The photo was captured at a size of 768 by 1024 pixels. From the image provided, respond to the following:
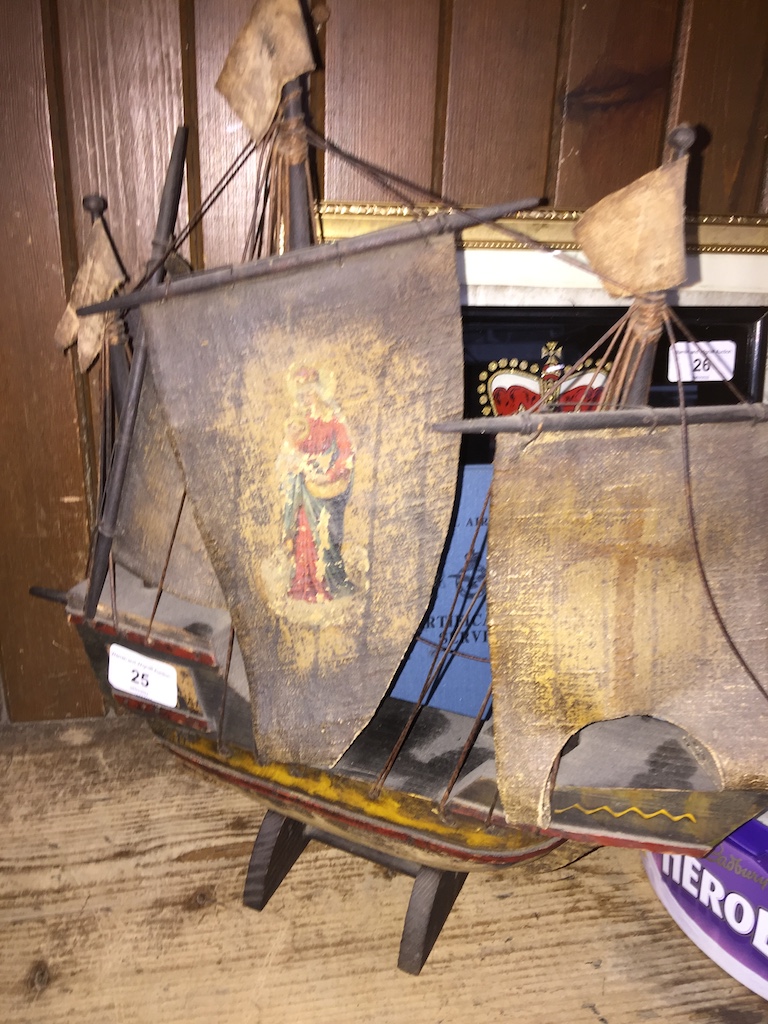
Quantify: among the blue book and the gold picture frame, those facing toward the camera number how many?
2

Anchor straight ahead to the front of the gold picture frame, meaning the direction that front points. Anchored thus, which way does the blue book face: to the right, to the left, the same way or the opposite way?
the same way

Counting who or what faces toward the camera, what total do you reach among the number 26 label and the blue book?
2

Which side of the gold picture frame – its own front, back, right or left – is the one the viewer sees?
front

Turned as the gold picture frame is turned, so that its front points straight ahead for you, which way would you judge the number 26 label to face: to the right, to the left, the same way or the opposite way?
the same way

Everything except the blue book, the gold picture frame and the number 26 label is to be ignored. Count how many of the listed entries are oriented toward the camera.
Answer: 3

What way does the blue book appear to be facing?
toward the camera

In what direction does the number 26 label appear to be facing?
toward the camera

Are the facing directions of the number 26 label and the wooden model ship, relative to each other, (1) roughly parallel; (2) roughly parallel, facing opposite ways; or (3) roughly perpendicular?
roughly perpendicular
